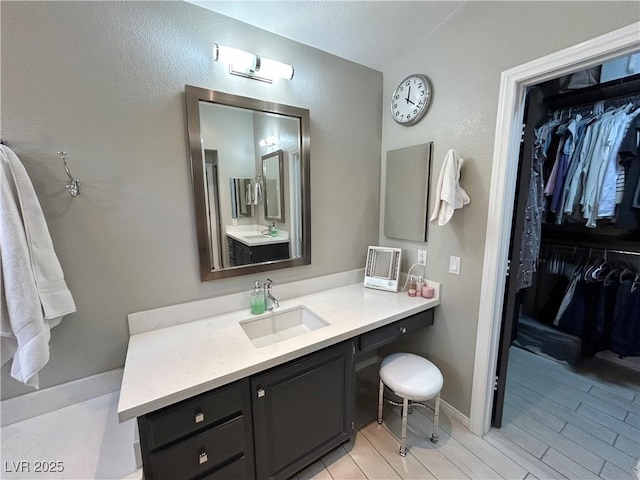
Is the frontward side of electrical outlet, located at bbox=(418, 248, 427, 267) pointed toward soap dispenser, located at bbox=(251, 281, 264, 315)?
yes

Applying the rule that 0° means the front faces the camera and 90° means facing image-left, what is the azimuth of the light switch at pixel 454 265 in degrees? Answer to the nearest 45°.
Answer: approximately 45°

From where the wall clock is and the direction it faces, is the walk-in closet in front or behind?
behind

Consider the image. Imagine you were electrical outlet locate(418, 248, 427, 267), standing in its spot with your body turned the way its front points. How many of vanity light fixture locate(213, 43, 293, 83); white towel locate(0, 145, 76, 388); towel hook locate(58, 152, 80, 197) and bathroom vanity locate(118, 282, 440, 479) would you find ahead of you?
4
